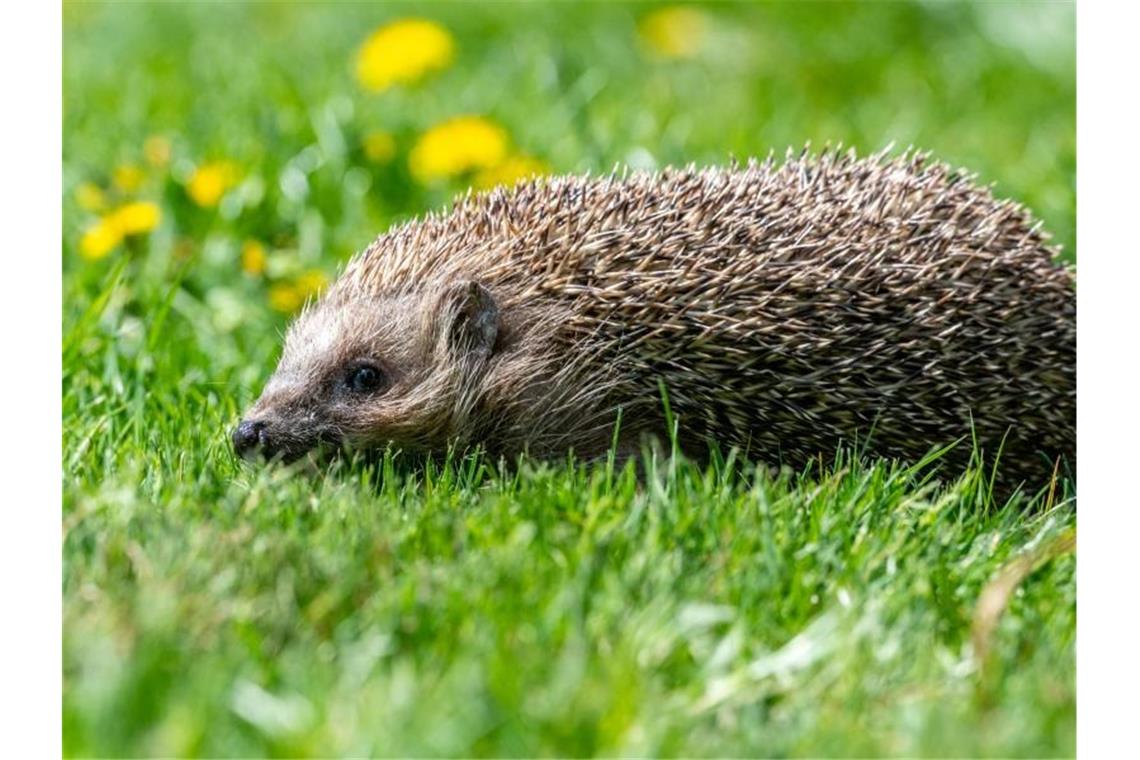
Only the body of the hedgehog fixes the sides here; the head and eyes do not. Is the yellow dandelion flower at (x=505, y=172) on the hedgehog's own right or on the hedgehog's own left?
on the hedgehog's own right

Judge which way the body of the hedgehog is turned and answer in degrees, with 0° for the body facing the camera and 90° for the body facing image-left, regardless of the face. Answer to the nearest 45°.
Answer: approximately 90°

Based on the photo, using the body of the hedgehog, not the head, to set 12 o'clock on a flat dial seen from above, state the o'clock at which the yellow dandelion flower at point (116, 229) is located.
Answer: The yellow dandelion flower is roughly at 1 o'clock from the hedgehog.

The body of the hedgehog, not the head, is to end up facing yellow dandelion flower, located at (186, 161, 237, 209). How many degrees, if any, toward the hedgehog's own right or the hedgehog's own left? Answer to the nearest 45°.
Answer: approximately 45° to the hedgehog's own right

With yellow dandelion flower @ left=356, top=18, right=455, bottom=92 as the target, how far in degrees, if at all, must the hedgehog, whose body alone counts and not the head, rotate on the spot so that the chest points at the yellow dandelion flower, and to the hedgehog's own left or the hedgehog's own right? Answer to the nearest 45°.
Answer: approximately 45° to the hedgehog's own right

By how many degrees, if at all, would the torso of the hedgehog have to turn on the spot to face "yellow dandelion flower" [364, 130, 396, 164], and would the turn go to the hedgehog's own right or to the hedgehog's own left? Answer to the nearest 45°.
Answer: approximately 45° to the hedgehog's own right

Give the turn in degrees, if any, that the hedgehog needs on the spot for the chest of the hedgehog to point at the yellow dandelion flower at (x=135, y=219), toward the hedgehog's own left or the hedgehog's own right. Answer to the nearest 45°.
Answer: approximately 45° to the hedgehog's own right
